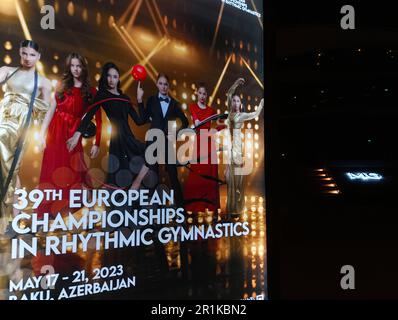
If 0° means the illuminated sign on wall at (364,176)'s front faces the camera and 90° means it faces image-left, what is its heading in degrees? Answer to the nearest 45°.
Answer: approximately 0°

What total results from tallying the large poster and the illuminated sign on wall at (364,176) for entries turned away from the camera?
0

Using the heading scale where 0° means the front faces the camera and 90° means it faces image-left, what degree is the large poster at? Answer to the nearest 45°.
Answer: approximately 315°

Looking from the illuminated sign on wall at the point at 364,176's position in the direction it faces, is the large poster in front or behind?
in front

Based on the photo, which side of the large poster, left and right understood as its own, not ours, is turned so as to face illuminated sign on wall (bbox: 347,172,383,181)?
left
